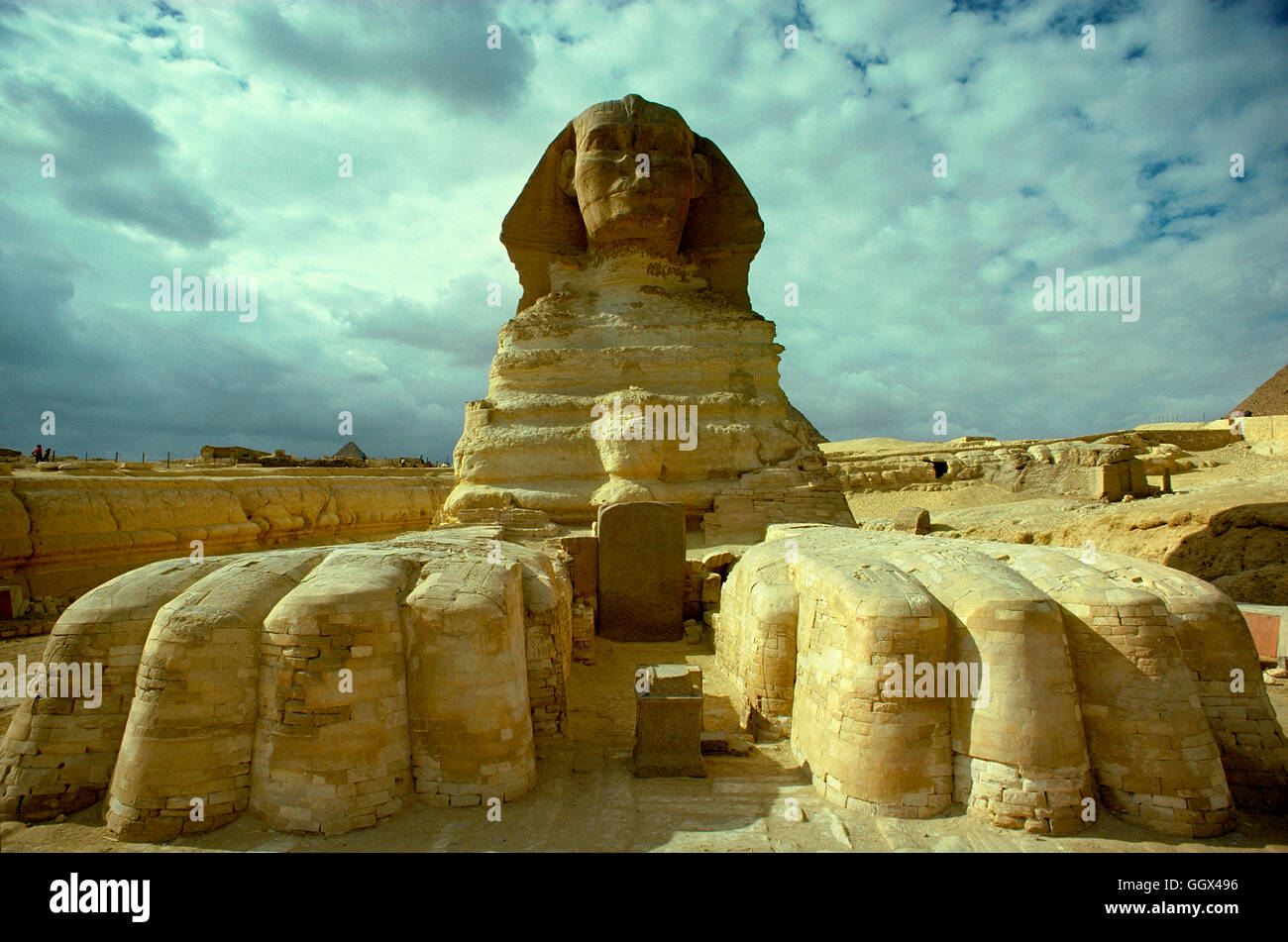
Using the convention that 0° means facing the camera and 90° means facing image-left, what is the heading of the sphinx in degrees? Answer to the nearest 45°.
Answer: approximately 0°

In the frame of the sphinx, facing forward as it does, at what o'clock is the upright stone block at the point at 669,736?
The upright stone block is roughly at 12 o'clock from the sphinx.

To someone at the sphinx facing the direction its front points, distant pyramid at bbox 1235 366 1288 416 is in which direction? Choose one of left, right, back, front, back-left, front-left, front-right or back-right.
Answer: back-left

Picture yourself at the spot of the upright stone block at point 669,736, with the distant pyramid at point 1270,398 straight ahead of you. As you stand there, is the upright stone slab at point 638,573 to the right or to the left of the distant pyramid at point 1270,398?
left
